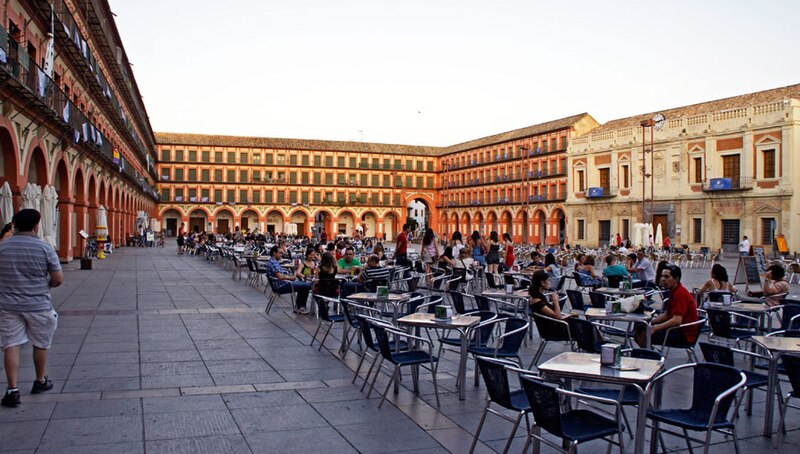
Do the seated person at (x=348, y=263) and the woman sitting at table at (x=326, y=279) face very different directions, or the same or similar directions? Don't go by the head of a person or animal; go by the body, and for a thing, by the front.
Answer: very different directions

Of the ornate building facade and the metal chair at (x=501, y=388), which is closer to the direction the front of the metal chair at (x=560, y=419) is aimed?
the ornate building facade

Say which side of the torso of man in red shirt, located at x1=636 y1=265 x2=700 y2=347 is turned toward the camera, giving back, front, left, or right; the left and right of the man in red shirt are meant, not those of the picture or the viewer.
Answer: left

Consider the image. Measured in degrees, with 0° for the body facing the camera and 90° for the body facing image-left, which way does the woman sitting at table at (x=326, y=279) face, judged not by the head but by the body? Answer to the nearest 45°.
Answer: approximately 180°

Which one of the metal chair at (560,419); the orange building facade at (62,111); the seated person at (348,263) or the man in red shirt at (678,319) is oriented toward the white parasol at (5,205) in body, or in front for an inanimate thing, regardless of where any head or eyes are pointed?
the man in red shirt

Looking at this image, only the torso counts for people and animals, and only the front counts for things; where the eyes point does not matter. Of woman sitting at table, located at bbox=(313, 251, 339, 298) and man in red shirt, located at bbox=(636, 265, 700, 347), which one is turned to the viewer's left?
the man in red shirt

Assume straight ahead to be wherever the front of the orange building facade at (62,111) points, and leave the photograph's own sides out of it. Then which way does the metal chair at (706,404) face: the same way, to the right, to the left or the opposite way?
the opposite way

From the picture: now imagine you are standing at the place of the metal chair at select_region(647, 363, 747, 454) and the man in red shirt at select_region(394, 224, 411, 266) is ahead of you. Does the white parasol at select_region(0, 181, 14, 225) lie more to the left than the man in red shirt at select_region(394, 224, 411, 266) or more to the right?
left
